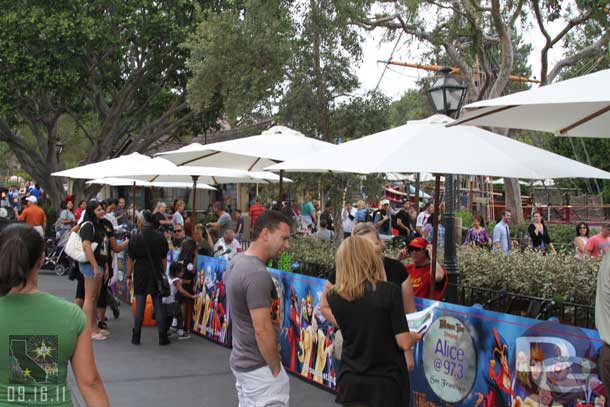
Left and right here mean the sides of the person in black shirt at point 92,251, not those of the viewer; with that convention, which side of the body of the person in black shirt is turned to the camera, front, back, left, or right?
right

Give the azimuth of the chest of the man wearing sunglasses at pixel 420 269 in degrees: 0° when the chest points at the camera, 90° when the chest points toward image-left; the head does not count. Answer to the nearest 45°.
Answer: approximately 45°

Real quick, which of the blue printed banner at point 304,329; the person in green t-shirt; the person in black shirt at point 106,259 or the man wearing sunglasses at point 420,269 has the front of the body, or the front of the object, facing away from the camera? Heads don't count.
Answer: the person in green t-shirt

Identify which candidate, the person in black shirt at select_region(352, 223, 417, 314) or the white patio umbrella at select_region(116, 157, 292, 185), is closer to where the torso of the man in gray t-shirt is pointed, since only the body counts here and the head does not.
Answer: the person in black shirt

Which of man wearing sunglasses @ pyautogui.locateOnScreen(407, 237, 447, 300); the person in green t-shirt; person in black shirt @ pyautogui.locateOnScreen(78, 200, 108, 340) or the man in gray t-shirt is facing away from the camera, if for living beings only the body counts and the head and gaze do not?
the person in green t-shirt

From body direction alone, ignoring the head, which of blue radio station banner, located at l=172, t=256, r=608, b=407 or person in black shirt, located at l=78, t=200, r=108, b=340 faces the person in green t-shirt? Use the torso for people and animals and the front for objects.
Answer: the blue radio station banner

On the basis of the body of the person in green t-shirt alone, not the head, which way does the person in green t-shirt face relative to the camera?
away from the camera

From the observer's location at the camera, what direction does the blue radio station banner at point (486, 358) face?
facing the viewer and to the left of the viewer

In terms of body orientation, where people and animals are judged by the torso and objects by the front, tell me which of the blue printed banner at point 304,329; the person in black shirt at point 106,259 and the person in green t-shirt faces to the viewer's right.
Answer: the person in black shirt

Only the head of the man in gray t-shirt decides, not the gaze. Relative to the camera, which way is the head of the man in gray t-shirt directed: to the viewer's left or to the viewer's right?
to the viewer's right

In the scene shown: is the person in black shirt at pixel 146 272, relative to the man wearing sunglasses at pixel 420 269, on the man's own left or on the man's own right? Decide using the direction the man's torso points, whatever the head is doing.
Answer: on the man's own right

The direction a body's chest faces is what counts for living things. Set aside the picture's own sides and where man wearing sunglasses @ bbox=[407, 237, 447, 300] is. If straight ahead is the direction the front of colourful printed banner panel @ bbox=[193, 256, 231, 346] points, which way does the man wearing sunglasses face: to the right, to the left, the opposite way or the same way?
the same way

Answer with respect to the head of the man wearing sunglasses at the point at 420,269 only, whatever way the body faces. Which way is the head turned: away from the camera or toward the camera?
toward the camera

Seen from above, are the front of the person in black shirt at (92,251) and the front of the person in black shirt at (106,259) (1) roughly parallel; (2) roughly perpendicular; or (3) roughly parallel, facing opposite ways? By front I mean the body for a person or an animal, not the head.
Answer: roughly parallel
